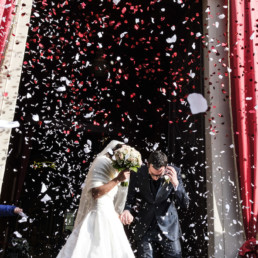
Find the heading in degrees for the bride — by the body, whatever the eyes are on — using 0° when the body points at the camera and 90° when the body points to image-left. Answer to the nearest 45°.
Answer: approximately 315°

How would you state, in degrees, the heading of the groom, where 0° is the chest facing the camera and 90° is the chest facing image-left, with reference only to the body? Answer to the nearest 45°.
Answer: approximately 0°

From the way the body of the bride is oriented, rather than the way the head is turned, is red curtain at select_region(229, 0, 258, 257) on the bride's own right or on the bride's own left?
on the bride's own left
